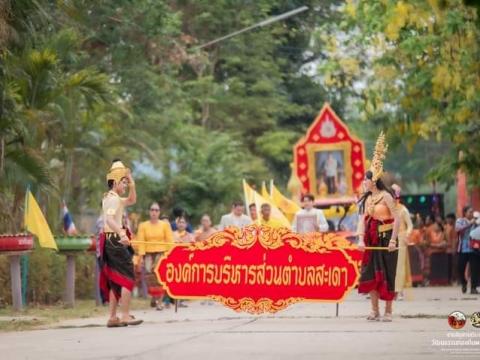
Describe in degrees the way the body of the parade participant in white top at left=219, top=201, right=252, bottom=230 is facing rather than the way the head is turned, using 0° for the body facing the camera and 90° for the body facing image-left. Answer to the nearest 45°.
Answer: approximately 0°

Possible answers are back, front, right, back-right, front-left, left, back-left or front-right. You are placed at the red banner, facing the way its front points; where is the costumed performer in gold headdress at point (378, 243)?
left

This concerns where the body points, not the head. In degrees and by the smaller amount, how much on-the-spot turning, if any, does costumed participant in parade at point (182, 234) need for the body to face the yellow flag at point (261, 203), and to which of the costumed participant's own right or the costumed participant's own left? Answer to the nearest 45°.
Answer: approximately 135° to the costumed participant's own left

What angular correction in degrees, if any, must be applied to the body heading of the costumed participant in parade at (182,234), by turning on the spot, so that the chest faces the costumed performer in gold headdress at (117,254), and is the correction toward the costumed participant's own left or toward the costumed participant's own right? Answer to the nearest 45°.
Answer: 0° — they already face them

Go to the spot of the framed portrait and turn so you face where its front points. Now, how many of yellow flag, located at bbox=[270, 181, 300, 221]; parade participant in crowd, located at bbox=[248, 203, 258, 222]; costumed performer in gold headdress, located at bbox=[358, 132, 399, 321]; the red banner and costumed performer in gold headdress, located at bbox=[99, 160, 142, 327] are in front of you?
5

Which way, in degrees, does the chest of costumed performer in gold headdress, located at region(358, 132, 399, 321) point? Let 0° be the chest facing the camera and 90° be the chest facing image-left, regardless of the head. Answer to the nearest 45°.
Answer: approximately 45°
